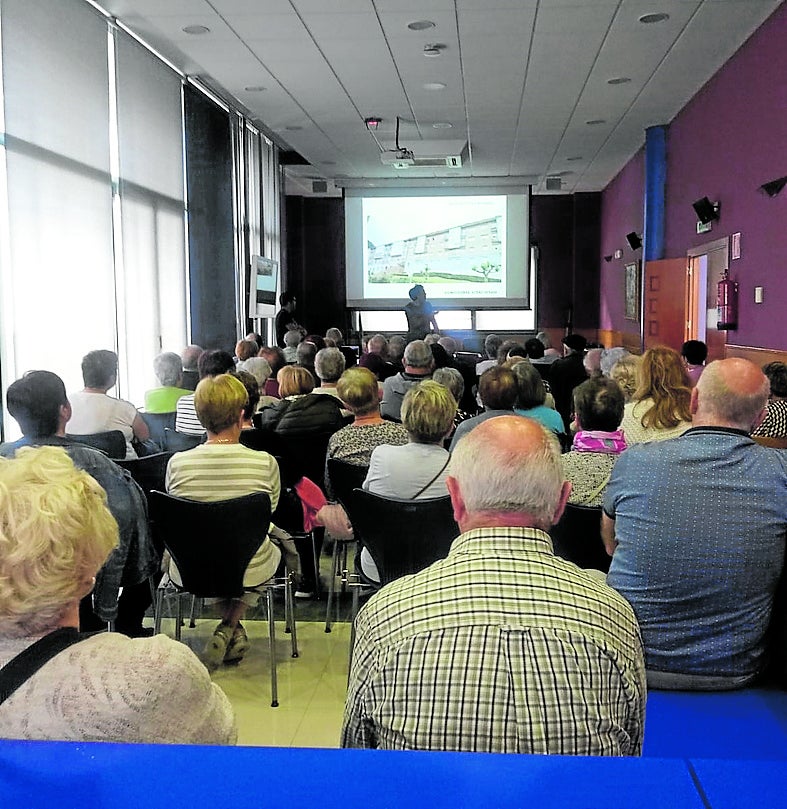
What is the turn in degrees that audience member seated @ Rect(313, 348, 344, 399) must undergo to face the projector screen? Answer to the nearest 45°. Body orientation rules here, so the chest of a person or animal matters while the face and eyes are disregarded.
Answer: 0° — they already face it

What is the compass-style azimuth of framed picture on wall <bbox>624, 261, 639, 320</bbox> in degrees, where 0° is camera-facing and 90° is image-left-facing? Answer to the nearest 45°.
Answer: approximately 90°

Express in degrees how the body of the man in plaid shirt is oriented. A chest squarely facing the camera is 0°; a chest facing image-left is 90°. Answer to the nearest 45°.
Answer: approximately 180°

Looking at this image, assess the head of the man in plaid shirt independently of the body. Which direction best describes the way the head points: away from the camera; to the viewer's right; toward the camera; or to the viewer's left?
away from the camera

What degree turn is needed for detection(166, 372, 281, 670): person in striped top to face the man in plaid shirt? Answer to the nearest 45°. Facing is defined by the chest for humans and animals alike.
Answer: approximately 180°

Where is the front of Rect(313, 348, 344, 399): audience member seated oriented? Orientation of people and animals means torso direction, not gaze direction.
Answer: away from the camera

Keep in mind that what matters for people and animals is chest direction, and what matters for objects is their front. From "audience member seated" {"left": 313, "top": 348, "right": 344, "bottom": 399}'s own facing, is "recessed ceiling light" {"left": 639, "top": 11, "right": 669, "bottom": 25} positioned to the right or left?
on their right

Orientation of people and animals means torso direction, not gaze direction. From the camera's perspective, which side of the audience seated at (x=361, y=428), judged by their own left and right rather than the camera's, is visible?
back

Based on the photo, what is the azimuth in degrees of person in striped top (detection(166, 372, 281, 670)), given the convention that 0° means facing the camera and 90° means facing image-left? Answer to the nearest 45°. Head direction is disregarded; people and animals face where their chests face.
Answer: approximately 180°

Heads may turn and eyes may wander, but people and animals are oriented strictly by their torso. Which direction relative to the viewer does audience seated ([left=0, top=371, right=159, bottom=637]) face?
away from the camera

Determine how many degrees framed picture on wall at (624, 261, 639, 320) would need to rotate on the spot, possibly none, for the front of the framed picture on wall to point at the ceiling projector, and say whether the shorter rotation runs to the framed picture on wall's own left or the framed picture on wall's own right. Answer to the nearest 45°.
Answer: approximately 45° to the framed picture on wall's own left

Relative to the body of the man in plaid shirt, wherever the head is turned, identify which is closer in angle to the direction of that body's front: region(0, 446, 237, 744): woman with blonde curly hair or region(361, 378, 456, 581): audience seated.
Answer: the audience seated

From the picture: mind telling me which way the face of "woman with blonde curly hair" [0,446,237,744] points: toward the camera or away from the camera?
away from the camera

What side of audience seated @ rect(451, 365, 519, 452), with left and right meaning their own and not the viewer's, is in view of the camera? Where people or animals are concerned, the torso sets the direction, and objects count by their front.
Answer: back

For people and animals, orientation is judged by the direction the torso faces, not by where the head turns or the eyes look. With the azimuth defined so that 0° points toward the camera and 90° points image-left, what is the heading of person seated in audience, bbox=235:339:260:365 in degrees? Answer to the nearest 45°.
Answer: approximately 180°

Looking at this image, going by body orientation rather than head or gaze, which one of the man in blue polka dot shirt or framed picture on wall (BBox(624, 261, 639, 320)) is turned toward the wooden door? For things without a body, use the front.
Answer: the man in blue polka dot shirt
